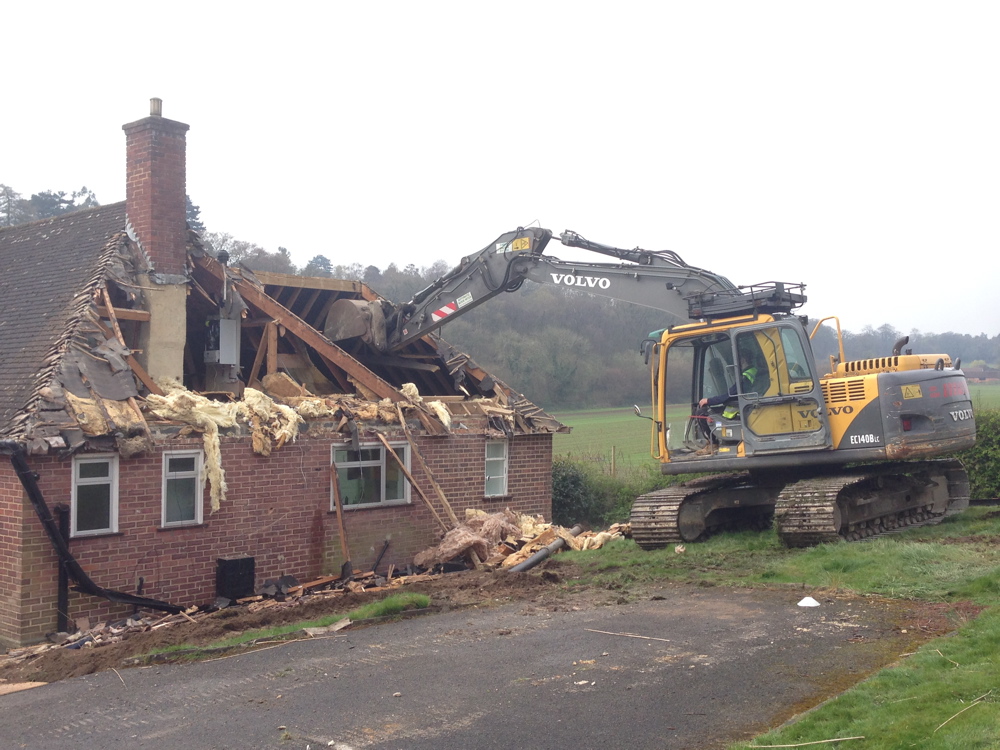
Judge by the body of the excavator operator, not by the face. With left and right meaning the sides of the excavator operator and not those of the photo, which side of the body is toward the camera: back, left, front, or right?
left

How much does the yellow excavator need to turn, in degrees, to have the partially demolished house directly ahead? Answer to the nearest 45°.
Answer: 0° — it already faces it

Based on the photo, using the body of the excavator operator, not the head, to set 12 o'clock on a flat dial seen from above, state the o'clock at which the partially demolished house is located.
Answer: The partially demolished house is roughly at 12 o'clock from the excavator operator.

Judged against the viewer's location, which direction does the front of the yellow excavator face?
facing to the left of the viewer
